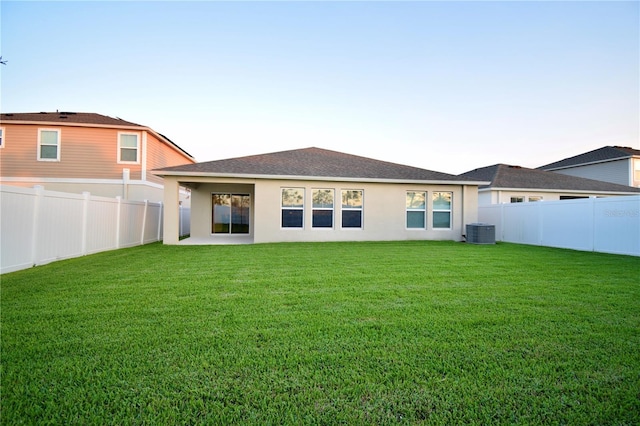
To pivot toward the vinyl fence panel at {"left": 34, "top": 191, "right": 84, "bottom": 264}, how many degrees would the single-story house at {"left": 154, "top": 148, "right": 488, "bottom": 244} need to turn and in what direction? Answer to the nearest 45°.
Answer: approximately 135° to its left

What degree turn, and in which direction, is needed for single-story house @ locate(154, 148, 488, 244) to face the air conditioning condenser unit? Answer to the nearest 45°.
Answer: approximately 90° to its right

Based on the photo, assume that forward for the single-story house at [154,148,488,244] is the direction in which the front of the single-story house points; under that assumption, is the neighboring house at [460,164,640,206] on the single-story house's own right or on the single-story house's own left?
on the single-story house's own right

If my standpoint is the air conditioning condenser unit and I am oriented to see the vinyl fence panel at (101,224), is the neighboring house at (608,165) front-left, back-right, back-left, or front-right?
back-right

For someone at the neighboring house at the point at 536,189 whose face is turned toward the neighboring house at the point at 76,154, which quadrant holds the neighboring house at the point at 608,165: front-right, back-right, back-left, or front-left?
back-right

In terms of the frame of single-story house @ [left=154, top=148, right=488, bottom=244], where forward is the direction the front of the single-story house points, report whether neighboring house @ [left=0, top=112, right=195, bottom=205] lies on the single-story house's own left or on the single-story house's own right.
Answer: on the single-story house's own left

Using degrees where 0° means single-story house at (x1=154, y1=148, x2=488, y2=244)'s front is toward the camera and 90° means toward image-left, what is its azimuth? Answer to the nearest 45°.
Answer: approximately 180°

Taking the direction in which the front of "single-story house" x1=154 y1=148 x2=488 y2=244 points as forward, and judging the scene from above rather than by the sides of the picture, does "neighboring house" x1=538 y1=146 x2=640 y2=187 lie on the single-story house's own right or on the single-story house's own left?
on the single-story house's own right

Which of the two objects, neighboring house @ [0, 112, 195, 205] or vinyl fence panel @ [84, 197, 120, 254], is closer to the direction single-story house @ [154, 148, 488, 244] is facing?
the neighboring house
